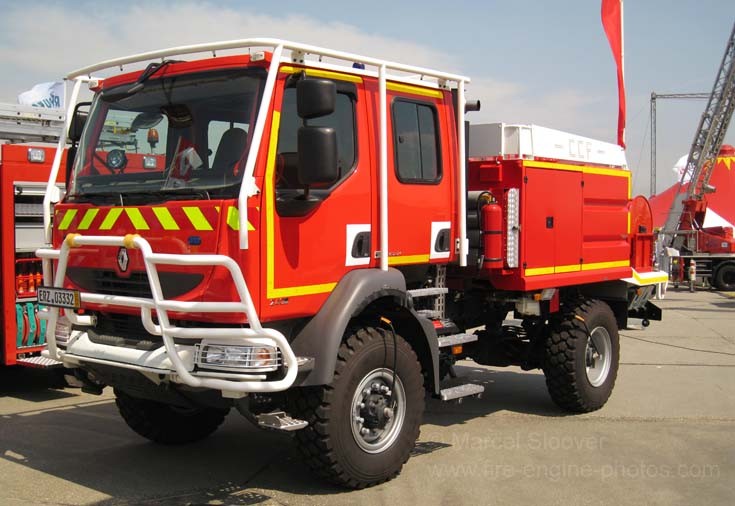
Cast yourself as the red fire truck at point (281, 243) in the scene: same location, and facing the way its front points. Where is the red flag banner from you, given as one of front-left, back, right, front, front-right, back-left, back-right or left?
back

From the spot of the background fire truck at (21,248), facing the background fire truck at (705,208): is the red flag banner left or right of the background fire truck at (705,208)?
right

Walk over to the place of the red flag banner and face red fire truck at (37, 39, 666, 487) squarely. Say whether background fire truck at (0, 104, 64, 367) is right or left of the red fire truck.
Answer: right

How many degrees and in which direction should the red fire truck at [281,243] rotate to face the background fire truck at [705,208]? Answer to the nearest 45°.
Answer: approximately 180°

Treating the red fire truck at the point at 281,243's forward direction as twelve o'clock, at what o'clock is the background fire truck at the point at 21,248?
The background fire truck is roughly at 3 o'clock from the red fire truck.
